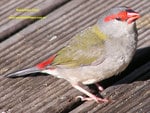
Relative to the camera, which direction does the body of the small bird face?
to the viewer's right
